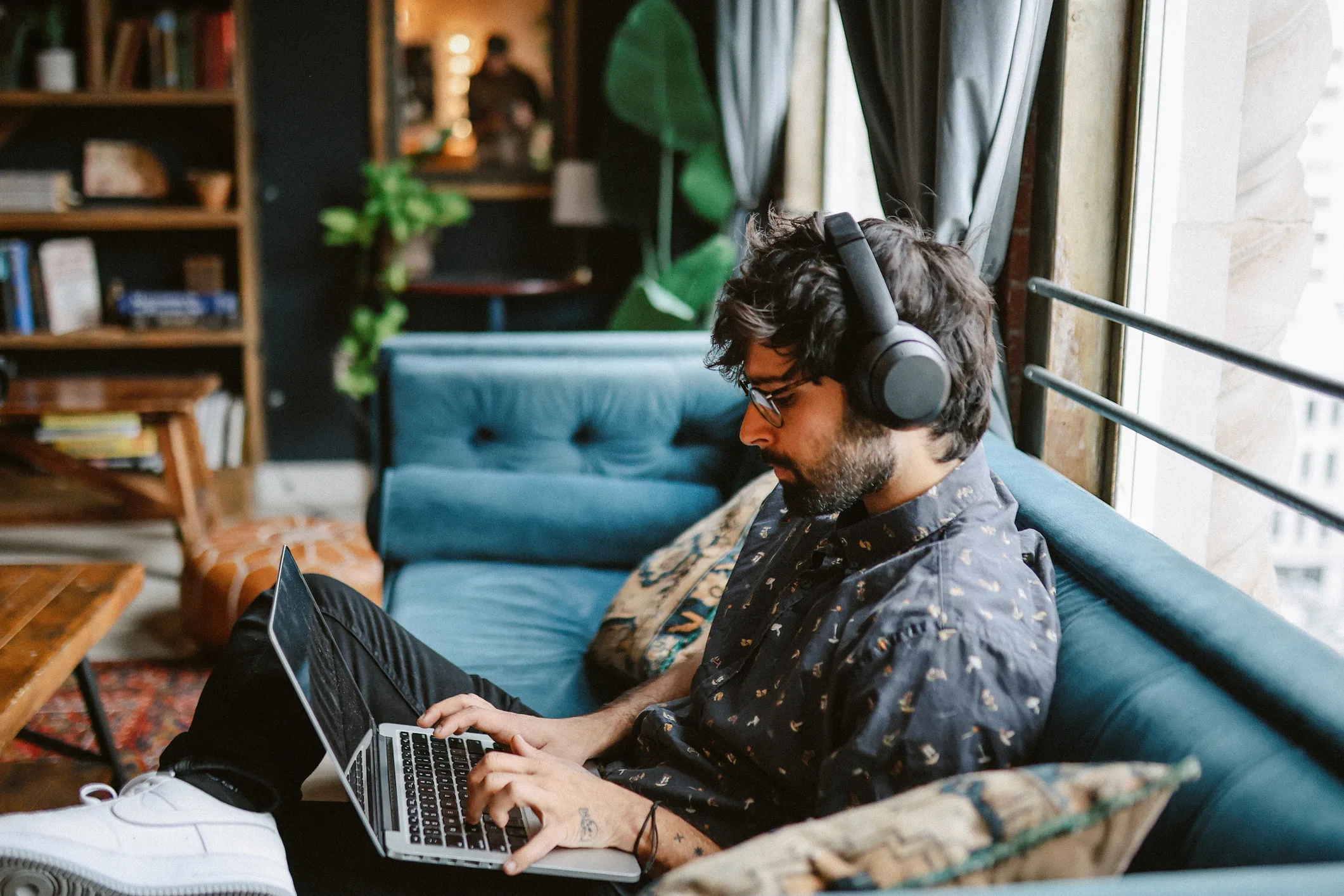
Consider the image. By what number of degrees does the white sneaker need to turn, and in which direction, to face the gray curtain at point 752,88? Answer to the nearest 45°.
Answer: approximately 135° to its right

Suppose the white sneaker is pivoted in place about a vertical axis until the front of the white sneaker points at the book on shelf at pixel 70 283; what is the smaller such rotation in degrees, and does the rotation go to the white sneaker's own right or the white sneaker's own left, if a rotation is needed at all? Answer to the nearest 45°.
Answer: approximately 90° to the white sneaker's own right

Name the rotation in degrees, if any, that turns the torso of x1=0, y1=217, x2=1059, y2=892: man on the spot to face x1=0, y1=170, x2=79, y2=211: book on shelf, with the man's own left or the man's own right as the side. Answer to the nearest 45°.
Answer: approximately 45° to the man's own right

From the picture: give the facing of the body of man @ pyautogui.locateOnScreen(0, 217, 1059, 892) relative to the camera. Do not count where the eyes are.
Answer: to the viewer's left

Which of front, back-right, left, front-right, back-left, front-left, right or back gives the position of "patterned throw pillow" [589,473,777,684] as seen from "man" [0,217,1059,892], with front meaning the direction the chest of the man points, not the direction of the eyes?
right

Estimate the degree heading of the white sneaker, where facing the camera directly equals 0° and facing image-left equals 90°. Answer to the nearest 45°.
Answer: approximately 90°

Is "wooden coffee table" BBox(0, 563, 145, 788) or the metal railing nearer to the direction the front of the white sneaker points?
the wooden coffee table

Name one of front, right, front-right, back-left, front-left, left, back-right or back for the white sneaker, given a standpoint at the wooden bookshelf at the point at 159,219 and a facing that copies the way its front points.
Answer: front

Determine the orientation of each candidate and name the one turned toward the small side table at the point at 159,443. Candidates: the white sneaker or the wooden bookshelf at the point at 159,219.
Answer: the wooden bookshelf

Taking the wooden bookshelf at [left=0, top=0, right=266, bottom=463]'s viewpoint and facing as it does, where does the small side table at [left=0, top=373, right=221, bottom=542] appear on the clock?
The small side table is roughly at 12 o'clock from the wooden bookshelf.

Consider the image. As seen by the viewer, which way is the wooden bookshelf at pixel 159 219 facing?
toward the camera

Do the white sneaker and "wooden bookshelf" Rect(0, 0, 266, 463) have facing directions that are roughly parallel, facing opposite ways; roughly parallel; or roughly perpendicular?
roughly perpendicular

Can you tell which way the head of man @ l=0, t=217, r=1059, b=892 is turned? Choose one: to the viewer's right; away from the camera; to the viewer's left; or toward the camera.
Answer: to the viewer's left

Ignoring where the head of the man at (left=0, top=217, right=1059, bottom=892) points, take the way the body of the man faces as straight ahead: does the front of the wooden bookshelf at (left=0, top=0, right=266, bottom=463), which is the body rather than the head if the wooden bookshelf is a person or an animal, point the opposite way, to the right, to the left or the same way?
to the left

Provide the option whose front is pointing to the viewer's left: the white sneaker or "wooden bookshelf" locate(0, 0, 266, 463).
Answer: the white sneaker

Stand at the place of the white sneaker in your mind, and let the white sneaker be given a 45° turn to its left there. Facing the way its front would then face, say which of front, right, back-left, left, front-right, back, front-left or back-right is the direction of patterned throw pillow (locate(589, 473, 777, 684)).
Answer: back
